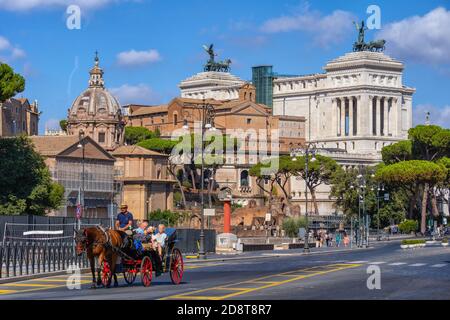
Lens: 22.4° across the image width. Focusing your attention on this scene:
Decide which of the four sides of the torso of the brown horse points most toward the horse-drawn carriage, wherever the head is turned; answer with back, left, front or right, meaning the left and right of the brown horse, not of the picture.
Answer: back

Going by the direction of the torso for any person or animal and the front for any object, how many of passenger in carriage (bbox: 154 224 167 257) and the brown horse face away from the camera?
0

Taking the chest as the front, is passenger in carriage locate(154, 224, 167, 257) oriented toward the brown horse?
yes

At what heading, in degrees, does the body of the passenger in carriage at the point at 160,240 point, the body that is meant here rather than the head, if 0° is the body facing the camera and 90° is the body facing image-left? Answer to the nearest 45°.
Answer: approximately 45°

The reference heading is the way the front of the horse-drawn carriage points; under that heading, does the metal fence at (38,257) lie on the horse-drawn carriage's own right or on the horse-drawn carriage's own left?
on the horse-drawn carriage's own right

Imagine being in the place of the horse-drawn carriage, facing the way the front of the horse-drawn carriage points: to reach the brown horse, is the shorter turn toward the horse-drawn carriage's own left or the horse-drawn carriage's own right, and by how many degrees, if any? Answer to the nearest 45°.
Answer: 0° — it already faces it

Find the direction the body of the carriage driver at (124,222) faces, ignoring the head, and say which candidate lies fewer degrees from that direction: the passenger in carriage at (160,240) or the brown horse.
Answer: the brown horse

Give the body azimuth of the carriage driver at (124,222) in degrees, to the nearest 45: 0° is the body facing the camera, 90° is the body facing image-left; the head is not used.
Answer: approximately 45°

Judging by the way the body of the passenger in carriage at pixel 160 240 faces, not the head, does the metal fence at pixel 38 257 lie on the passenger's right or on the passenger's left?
on the passenger's right
